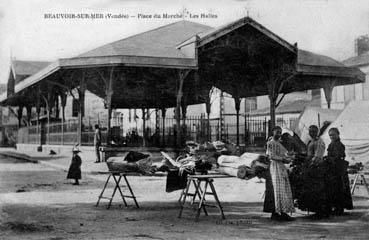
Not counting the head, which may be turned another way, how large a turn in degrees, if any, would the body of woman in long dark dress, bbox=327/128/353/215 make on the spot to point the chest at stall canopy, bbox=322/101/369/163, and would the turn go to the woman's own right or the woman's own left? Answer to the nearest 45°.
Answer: approximately 135° to the woman's own right

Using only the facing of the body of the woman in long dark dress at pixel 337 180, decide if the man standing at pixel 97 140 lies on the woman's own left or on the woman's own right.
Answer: on the woman's own right

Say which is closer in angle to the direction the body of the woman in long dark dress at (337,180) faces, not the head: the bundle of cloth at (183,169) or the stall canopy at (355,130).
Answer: the bundle of cloth

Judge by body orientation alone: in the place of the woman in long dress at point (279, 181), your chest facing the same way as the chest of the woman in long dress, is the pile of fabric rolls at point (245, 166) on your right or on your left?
on your right

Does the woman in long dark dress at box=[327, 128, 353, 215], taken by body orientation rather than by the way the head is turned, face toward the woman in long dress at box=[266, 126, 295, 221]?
yes

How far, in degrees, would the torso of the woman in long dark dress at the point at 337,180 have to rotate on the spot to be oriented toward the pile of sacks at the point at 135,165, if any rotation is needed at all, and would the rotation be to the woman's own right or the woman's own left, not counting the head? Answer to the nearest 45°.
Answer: approximately 45° to the woman's own right

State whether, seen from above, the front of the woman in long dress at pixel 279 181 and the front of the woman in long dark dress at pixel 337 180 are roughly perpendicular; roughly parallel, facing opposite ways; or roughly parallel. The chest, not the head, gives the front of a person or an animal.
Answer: roughly perpendicular

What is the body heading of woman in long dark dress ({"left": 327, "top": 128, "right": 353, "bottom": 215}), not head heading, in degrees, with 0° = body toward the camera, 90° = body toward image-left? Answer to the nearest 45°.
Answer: approximately 45°
